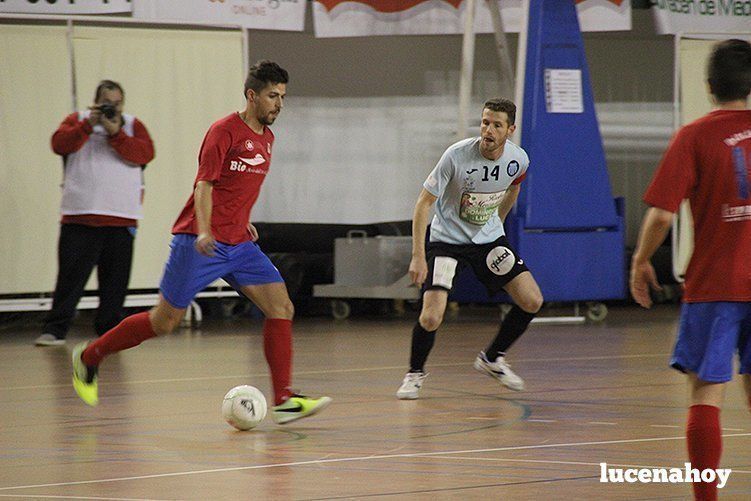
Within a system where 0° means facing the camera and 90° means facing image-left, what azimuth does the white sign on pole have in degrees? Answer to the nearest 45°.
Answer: approximately 0°

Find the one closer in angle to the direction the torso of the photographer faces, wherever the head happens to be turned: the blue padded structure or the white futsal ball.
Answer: the white futsal ball

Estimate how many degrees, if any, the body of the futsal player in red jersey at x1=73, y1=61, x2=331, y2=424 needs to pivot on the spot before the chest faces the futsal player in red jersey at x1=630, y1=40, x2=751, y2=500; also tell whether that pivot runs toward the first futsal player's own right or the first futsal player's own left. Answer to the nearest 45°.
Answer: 0° — they already face them

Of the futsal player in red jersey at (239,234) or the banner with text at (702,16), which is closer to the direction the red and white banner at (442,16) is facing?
the futsal player in red jersey

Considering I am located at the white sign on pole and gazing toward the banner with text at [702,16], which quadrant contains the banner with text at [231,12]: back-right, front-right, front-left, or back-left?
back-left

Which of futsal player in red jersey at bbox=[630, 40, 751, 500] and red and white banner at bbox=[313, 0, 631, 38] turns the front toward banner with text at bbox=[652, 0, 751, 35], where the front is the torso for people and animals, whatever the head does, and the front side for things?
the futsal player in red jersey

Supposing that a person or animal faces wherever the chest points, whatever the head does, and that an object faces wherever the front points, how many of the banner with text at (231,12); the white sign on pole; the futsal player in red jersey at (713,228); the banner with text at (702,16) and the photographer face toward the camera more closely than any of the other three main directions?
4

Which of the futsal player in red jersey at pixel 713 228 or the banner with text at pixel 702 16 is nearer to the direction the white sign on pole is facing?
the futsal player in red jersey

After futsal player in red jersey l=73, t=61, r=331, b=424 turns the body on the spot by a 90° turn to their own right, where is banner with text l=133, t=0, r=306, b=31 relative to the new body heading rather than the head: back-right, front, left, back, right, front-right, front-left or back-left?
back-right

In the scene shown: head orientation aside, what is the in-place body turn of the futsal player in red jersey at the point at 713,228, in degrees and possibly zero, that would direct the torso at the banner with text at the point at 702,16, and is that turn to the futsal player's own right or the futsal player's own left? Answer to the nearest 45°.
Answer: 0° — they already face it

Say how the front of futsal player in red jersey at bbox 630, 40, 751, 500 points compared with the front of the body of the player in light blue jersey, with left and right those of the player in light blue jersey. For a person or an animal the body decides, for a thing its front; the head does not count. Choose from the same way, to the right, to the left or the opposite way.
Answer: the opposite way

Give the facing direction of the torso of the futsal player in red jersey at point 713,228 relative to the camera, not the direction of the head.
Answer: away from the camera

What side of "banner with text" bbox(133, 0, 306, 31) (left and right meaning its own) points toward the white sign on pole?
left

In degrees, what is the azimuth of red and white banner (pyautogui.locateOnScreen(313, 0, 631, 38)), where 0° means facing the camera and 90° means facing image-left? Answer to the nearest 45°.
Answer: approximately 0°

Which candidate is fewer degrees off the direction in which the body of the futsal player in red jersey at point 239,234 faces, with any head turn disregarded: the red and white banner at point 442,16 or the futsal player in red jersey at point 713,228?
the futsal player in red jersey

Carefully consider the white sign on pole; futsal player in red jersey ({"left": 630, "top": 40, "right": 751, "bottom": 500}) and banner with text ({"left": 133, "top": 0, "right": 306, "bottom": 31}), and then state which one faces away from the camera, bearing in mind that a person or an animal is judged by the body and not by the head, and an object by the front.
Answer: the futsal player in red jersey

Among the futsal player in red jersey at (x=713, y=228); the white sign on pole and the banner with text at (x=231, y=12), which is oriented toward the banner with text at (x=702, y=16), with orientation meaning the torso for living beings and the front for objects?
the futsal player in red jersey
